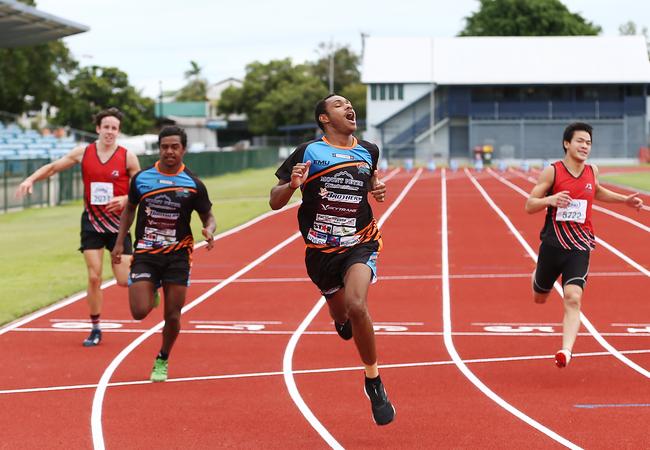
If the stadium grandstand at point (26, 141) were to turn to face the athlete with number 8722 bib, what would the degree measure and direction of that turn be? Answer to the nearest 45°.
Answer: approximately 45° to its right

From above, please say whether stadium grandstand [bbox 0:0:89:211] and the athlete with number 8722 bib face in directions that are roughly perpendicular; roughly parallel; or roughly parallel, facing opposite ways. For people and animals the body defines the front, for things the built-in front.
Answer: roughly perpendicular

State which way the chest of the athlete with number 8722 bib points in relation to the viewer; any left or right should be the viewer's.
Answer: facing the viewer

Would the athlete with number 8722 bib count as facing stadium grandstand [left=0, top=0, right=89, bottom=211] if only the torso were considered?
no

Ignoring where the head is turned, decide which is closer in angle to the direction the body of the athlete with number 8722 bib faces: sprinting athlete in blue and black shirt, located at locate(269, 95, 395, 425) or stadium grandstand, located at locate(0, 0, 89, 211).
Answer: the sprinting athlete in blue and black shirt

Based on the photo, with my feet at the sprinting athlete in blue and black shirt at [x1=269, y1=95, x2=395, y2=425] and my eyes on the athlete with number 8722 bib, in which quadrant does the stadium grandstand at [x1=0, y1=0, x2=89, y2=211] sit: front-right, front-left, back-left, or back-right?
front-left

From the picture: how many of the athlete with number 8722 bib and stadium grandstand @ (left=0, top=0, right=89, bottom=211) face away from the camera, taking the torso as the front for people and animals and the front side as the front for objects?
0

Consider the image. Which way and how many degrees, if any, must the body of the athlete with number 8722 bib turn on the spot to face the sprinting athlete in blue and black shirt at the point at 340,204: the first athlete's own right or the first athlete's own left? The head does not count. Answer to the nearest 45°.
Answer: approximately 45° to the first athlete's own right

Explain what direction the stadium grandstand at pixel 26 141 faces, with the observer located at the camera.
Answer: facing the viewer and to the right of the viewer

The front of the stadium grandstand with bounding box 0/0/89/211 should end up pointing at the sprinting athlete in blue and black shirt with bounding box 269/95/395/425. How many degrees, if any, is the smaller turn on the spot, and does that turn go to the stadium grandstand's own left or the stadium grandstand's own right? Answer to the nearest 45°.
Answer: approximately 45° to the stadium grandstand's own right
